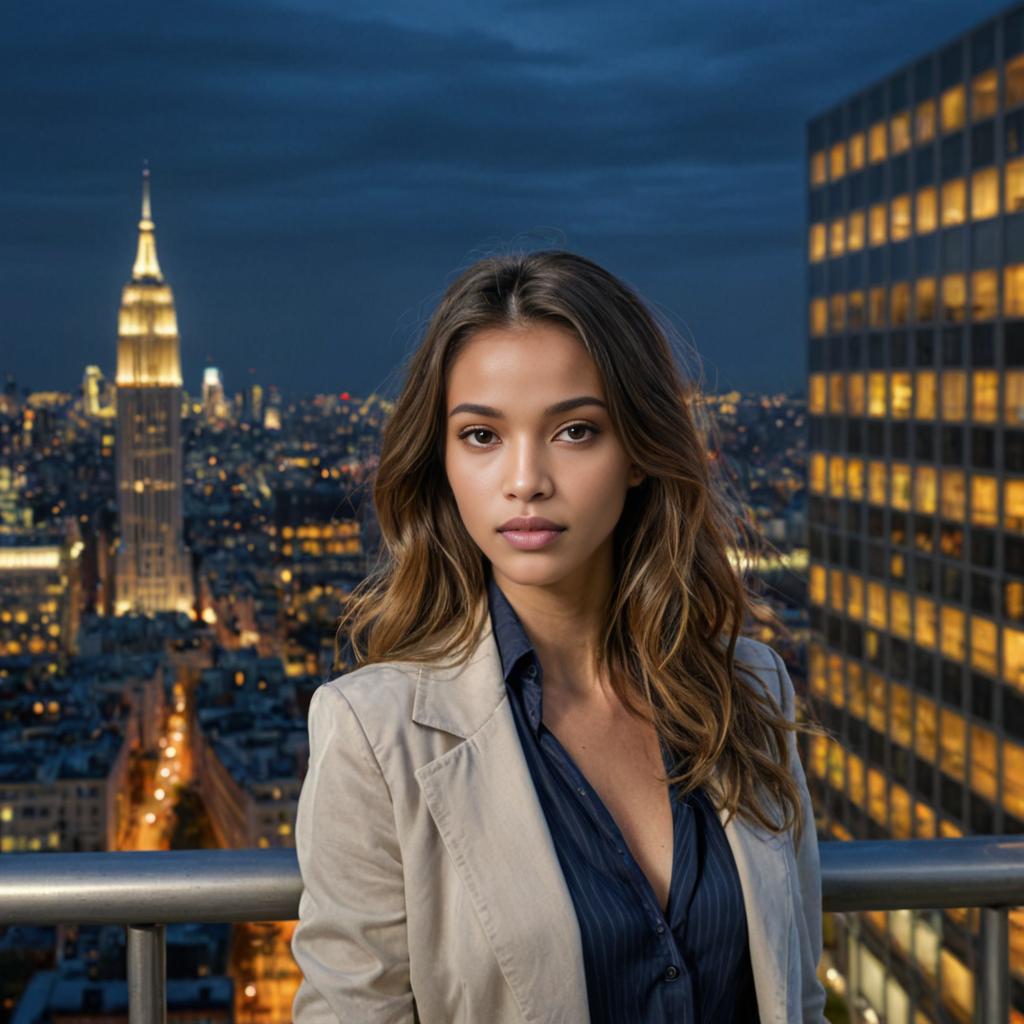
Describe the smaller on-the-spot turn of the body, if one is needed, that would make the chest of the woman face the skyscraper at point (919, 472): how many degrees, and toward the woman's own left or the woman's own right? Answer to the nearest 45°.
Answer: approximately 135° to the woman's own left

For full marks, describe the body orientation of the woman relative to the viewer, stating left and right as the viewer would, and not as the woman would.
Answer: facing the viewer and to the right of the viewer
